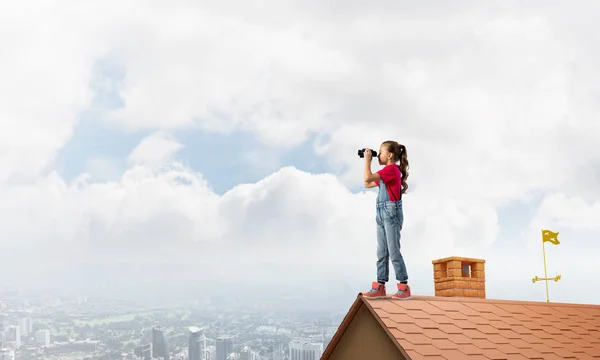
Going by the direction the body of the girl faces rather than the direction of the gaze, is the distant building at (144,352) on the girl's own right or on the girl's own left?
on the girl's own right

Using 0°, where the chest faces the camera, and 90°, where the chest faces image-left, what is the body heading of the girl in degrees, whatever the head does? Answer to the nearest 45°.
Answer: approximately 90°

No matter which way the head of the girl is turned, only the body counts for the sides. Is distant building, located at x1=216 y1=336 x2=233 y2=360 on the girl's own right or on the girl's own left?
on the girl's own right

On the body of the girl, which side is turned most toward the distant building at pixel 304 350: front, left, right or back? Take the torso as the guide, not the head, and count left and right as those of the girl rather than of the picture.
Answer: right

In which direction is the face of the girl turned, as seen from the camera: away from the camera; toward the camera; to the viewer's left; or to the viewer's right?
to the viewer's left

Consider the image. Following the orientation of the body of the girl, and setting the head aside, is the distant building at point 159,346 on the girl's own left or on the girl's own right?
on the girl's own right
